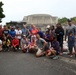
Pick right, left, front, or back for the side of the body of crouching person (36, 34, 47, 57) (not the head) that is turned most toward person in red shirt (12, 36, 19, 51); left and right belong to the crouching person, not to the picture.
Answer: right

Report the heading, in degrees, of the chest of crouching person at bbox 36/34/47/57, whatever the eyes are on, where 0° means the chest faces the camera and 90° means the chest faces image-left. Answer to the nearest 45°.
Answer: approximately 45°
